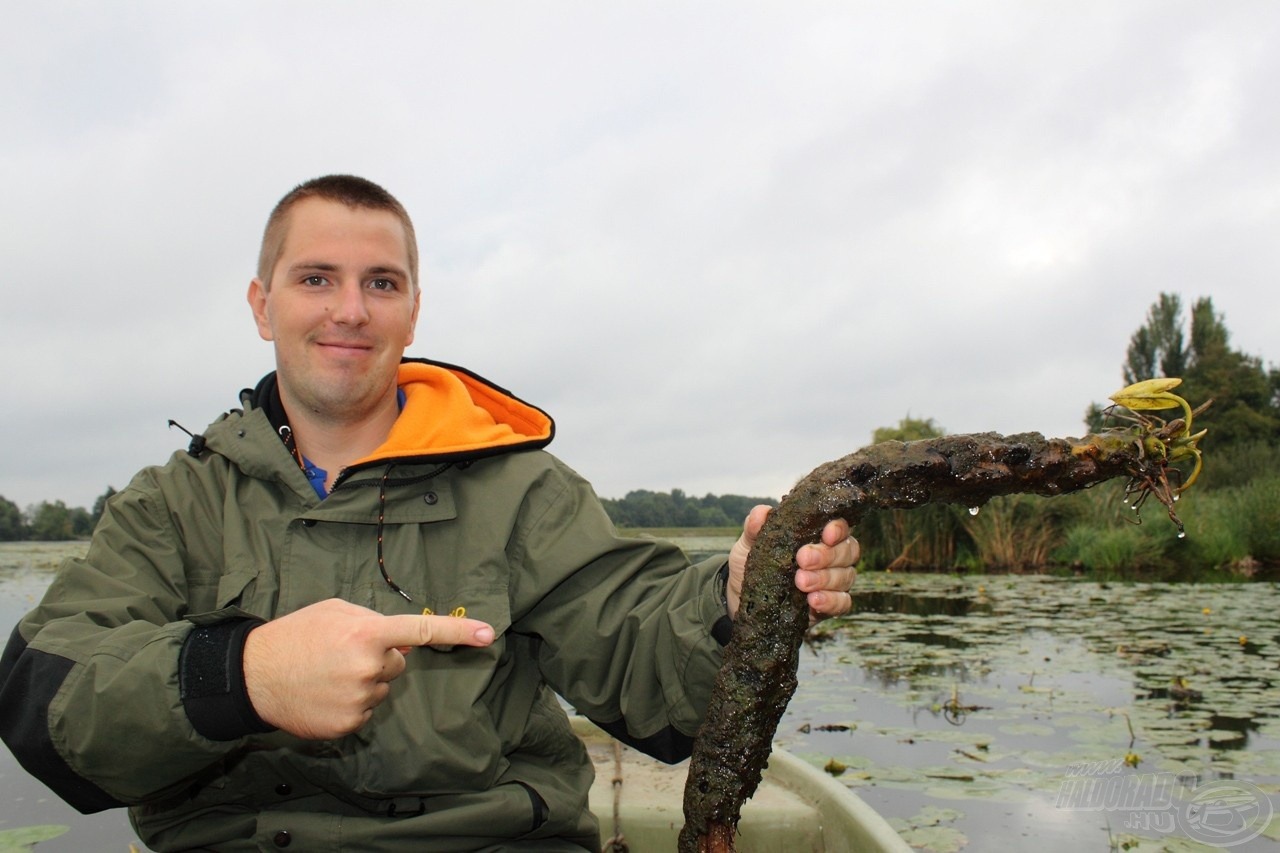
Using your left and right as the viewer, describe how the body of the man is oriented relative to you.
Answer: facing the viewer

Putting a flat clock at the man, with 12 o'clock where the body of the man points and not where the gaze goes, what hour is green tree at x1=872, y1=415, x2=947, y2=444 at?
The green tree is roughly at 7 o'clock from the man.

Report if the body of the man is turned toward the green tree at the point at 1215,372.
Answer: no

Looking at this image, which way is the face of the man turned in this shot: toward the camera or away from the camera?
toward the camera

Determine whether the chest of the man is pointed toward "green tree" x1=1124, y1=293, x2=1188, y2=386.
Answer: no

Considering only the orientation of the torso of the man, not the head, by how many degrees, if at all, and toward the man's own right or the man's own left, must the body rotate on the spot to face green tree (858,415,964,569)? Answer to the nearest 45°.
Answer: approximately 135° to the man's own left
